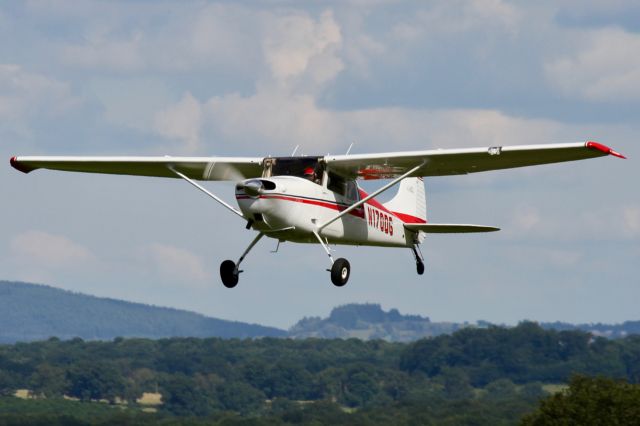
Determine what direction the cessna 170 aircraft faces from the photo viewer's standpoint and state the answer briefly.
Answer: facing the viewer and to the left of the viewer
